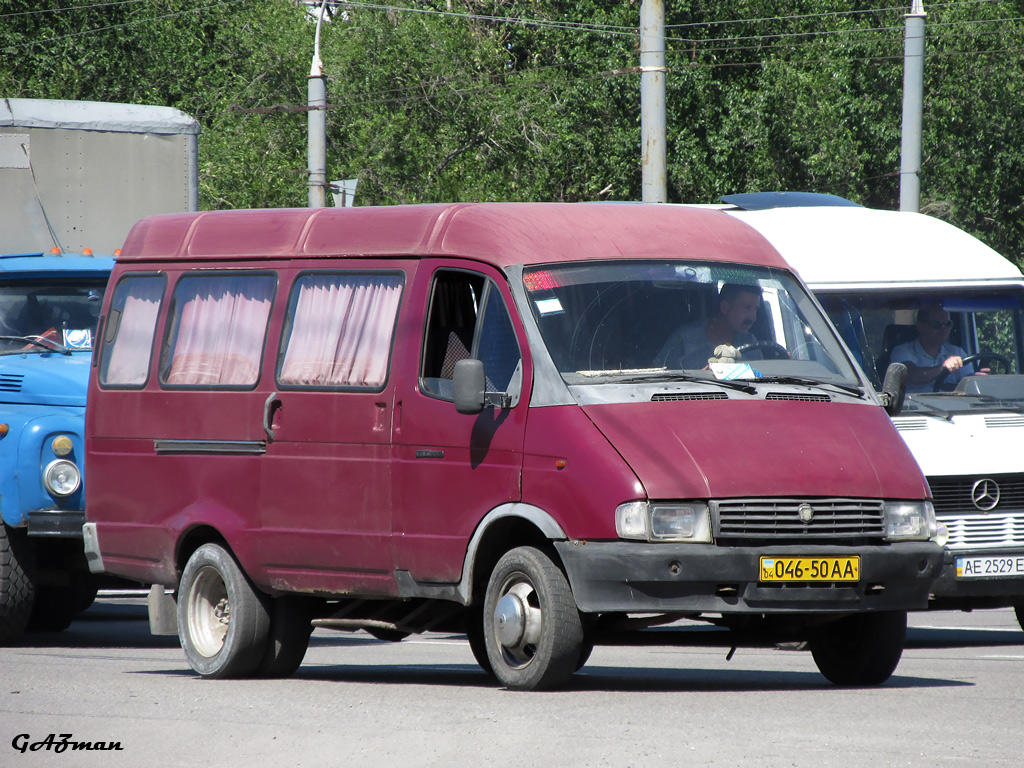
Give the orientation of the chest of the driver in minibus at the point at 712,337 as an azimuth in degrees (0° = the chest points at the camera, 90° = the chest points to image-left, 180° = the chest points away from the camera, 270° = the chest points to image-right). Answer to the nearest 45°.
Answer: approximately 315°

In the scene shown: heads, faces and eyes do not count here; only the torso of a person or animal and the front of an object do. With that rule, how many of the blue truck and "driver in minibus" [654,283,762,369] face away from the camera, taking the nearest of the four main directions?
0

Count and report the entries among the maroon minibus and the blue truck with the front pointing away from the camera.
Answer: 0

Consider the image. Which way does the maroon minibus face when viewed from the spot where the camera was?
facing the viewer and to the right of the viewer

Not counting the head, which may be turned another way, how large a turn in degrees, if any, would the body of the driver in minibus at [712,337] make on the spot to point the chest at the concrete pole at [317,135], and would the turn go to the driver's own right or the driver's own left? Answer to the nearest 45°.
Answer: approximately 135° to the driver's own left

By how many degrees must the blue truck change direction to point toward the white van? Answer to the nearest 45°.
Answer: approximately 45° to its left

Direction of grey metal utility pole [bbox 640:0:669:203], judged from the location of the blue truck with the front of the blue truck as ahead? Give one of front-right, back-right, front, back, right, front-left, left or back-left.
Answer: left

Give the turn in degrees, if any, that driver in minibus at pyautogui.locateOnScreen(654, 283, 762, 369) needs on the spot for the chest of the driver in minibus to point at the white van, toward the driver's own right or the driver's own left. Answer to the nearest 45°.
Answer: approximately 90° to the driver's own left

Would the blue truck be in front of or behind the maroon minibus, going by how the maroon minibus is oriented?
behind

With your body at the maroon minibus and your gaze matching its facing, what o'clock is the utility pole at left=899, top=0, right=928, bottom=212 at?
The utility pole is roughly at 8 o'clock from the maroon minibus.

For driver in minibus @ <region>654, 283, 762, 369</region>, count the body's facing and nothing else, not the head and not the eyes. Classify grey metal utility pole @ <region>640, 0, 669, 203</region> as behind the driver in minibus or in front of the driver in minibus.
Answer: behind
